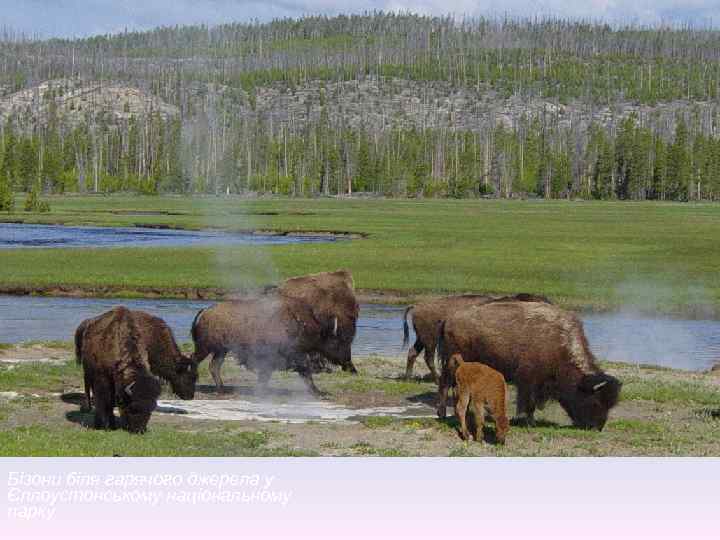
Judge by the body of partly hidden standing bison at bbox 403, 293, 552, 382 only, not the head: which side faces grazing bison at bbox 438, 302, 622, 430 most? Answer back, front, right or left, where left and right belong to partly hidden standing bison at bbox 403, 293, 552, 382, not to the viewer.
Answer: right

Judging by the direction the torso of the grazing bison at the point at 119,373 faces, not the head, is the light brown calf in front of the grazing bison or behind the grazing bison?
in front

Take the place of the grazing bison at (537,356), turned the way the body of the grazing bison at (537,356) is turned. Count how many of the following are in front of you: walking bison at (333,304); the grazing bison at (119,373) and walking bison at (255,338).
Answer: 0

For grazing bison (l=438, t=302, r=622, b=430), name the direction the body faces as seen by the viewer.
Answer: to the viewer's right

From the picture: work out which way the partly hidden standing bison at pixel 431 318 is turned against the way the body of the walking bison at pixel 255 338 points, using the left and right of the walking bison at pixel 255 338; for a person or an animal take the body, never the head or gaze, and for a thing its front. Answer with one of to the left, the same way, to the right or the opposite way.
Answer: the same way

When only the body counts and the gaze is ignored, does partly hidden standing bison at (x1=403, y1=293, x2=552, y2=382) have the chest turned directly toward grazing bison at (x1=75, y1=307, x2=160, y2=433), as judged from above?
no

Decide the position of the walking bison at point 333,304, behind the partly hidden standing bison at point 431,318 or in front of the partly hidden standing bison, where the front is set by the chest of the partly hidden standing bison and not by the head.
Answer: behind

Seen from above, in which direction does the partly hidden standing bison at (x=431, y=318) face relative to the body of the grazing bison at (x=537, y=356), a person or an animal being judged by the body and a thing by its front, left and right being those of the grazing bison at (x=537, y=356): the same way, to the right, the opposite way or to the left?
the same way

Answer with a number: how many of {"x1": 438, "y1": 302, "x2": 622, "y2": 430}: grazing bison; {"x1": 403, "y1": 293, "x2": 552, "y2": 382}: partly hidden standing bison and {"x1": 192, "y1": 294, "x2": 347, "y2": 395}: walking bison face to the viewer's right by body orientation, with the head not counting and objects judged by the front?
3

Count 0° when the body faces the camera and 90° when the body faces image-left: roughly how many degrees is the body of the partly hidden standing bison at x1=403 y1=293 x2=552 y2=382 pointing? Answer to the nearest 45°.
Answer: approximately 270°
